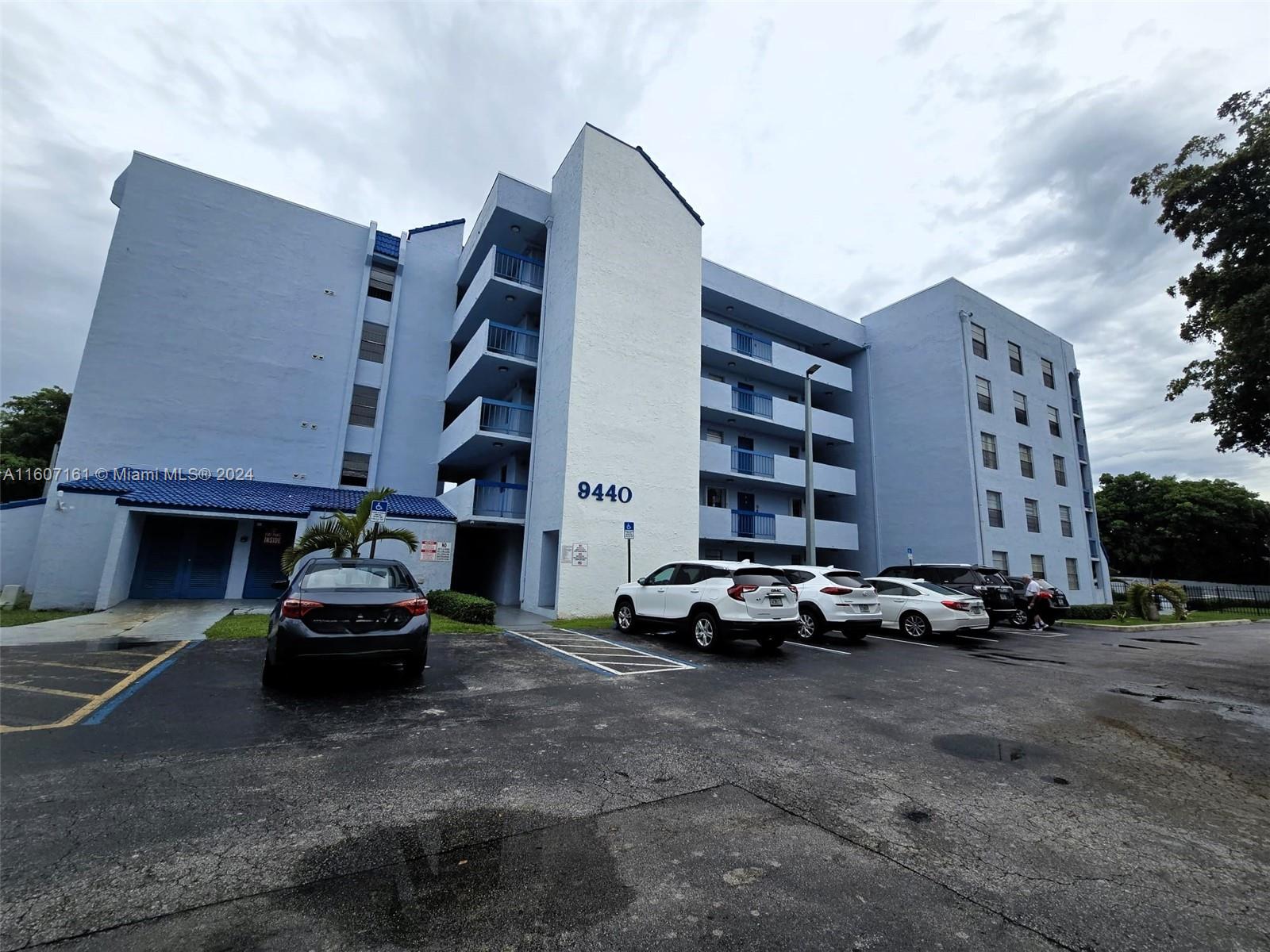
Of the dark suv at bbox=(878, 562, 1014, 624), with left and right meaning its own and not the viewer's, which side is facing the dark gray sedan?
left

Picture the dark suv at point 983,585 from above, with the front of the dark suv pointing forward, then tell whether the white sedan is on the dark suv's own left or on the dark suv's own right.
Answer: on the dark suv's own left

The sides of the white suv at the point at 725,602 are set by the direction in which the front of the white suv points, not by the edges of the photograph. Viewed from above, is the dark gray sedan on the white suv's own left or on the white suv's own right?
on the white suv's own left

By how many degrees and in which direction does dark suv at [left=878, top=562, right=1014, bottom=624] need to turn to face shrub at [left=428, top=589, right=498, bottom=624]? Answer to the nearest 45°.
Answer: approximately 90° to its left

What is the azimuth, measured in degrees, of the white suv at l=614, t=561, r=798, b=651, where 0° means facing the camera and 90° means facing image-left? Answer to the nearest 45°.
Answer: approximately 135°

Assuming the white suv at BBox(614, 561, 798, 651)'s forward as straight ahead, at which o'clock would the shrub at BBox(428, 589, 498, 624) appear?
The shrub is roughly at 11 o'clock from the white suv.

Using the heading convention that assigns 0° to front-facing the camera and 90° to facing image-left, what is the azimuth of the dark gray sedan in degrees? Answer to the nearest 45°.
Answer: approximately 180°
